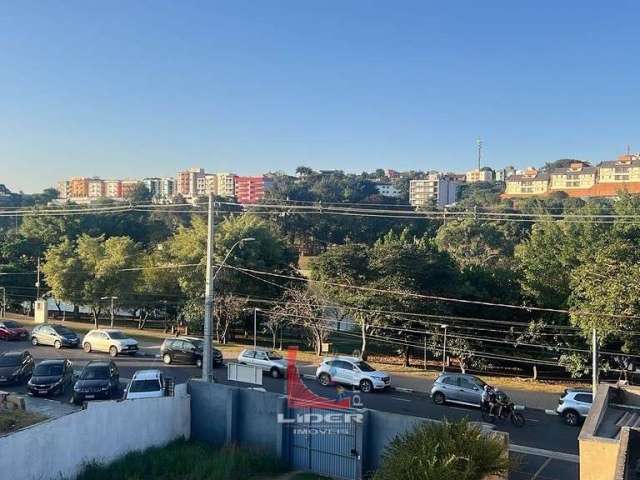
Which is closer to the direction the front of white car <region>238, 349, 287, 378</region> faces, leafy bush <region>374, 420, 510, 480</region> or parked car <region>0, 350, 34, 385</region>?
the leafy bush

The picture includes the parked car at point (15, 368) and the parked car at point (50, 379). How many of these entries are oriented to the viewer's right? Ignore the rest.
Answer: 0

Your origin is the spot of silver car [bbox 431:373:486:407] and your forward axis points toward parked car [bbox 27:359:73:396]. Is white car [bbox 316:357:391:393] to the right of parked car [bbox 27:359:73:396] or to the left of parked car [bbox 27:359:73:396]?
right

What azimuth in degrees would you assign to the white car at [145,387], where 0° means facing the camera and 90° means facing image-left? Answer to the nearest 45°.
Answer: approximately 0°

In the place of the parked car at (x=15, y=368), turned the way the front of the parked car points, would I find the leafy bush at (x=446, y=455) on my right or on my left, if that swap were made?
on my left

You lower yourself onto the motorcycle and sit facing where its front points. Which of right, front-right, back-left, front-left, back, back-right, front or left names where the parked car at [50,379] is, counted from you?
back-right

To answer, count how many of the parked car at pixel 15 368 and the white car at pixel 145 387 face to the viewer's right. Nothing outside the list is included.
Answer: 0

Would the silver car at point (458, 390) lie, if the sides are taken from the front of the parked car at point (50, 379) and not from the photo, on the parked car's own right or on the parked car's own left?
on the parked car's own left

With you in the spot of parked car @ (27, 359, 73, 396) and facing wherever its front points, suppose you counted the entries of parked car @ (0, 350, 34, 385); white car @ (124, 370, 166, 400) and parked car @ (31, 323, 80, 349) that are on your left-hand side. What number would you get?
1

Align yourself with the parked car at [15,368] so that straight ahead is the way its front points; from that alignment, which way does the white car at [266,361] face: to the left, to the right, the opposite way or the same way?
to the left
